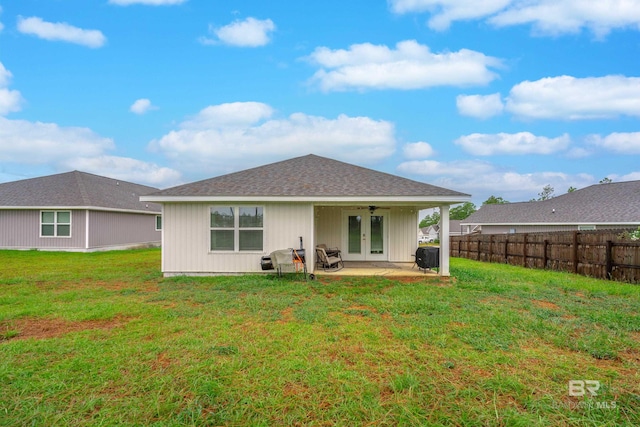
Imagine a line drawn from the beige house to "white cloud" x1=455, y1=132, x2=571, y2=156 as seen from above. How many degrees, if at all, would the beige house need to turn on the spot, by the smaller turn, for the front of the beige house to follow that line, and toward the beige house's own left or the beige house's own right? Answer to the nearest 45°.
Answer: approximately 45° to the beige house's own right

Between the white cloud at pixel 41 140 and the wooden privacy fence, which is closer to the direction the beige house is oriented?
the white cloud

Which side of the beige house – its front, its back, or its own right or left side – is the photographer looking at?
back

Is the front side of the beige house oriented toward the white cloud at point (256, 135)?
yes

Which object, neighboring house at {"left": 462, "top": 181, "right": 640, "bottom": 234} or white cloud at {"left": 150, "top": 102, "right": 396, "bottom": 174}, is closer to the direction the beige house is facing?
the white cloud

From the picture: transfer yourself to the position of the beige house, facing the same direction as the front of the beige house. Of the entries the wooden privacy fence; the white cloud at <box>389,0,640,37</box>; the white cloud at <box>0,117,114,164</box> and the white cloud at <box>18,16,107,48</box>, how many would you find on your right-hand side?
2

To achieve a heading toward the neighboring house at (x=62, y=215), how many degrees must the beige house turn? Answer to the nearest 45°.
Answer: approximately 45° to its left
